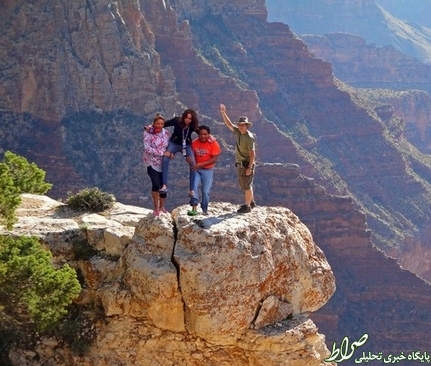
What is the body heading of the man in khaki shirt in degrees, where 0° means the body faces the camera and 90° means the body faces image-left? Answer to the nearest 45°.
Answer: approximately 45°

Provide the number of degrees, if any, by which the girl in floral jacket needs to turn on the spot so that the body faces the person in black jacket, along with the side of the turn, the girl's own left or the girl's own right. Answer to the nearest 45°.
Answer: approximately 45° to the girl's own left

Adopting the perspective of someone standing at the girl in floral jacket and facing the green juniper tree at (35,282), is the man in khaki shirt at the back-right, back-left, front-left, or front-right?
back-left

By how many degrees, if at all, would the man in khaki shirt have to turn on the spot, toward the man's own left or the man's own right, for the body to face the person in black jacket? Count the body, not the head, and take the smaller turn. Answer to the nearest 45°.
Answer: approximately 45° to the man's own right

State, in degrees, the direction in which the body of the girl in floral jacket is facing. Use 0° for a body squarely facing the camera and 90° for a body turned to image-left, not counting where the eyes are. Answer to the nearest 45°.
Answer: approximately 315°

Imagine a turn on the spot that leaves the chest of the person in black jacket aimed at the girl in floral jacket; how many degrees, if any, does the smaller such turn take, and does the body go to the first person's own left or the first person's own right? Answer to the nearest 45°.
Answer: approximately 90° to the first person's own right

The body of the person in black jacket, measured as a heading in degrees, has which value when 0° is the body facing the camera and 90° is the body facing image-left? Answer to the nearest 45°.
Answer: approximately 0°
